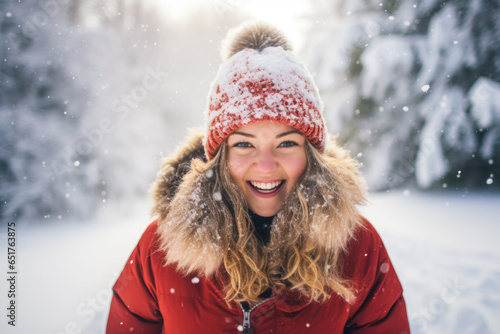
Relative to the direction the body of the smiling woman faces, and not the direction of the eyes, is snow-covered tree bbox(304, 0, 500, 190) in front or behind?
behind

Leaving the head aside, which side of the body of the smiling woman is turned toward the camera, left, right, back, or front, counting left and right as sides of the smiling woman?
front

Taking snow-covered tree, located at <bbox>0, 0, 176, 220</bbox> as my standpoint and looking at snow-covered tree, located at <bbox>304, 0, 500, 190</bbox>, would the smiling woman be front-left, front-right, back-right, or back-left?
front-right

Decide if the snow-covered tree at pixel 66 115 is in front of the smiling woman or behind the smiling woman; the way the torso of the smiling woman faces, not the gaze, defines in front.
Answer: behind

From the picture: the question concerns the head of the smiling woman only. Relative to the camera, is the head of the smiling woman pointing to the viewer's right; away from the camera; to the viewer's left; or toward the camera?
toward the camera
